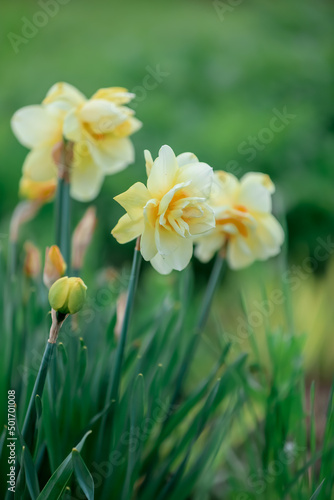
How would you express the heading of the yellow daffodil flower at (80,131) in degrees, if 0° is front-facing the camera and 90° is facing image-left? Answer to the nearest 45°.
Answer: approximately 315°

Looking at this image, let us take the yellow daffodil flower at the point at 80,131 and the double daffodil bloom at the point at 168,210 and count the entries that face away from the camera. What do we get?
0

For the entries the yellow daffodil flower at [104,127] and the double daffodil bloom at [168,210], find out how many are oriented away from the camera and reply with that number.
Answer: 0

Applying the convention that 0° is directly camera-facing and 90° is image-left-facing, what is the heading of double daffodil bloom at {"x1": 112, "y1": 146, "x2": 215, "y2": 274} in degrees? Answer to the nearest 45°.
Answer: approximately 315°

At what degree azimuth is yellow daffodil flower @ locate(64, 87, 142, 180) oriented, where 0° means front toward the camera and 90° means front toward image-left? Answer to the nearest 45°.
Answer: approximately 315°
